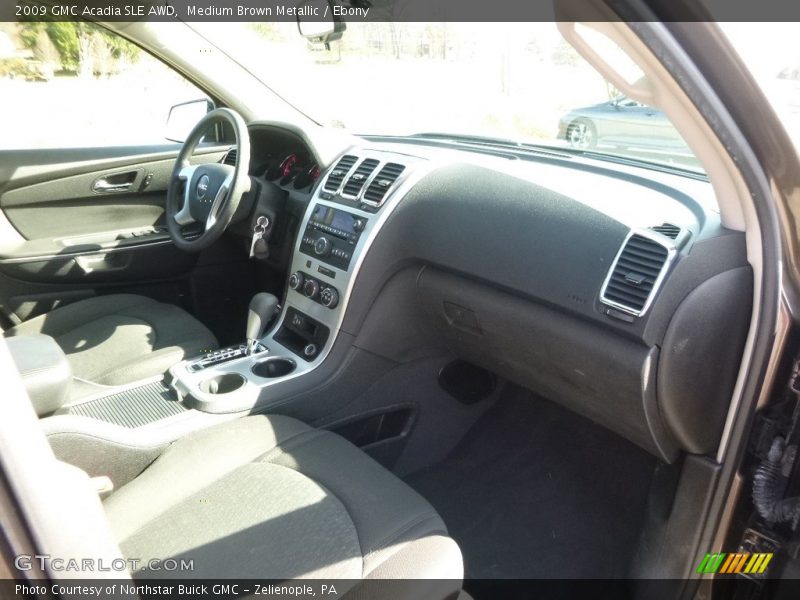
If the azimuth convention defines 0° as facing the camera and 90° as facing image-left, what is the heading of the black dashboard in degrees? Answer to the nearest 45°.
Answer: approximately 45°

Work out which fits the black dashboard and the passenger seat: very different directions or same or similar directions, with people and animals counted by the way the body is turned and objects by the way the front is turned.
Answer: very different directions

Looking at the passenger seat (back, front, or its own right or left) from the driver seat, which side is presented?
left

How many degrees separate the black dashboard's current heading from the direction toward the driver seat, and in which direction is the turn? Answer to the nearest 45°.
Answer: approximately 45° to its right

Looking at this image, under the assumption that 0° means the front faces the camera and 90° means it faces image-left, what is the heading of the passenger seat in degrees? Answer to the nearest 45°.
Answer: approximately 225°
